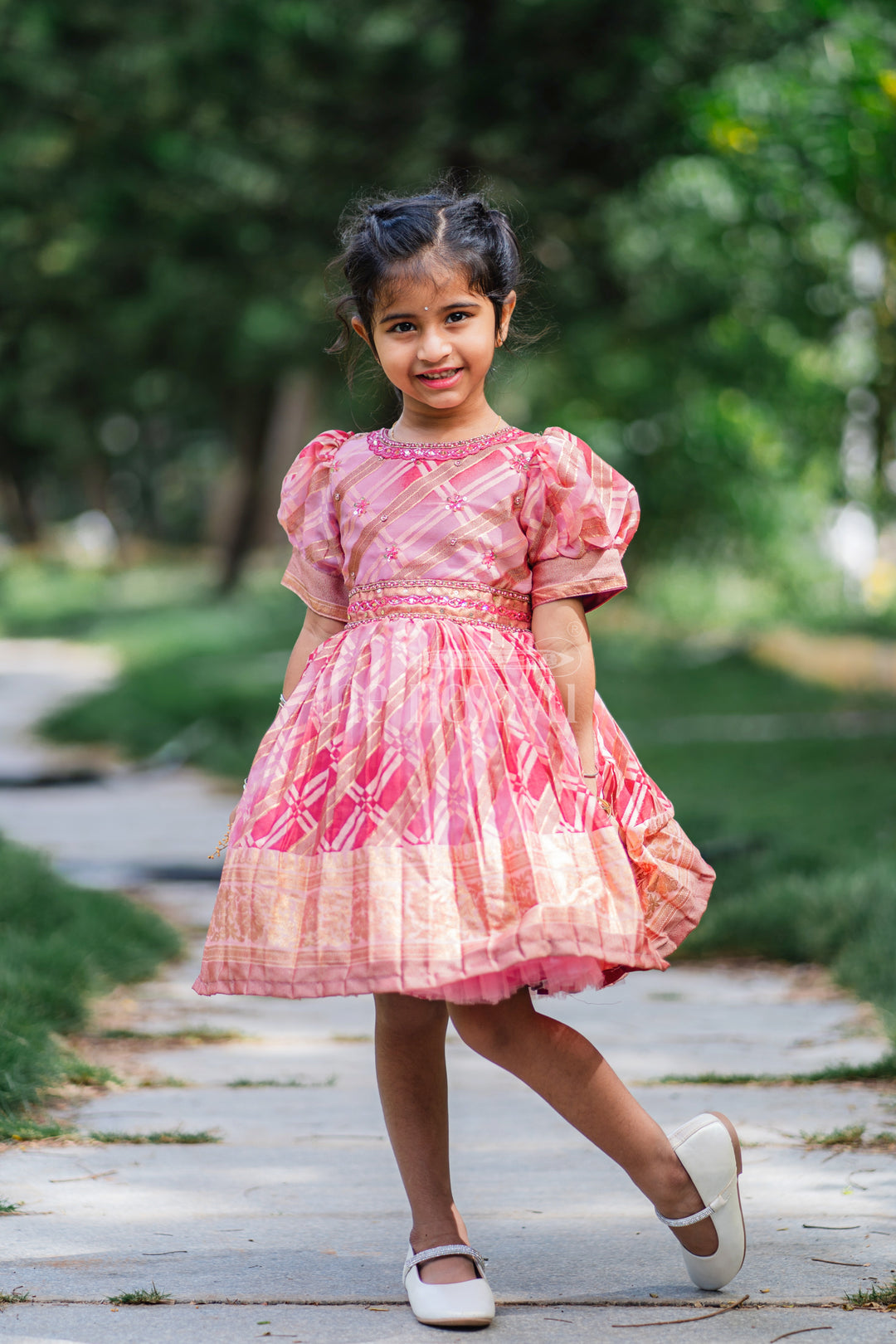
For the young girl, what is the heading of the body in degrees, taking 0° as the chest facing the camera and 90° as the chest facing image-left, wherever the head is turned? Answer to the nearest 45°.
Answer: approximately 0°

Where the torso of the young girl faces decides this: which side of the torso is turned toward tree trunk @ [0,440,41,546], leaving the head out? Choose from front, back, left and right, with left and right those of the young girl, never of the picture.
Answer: back

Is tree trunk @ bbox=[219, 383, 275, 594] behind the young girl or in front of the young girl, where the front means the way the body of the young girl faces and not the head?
behind
